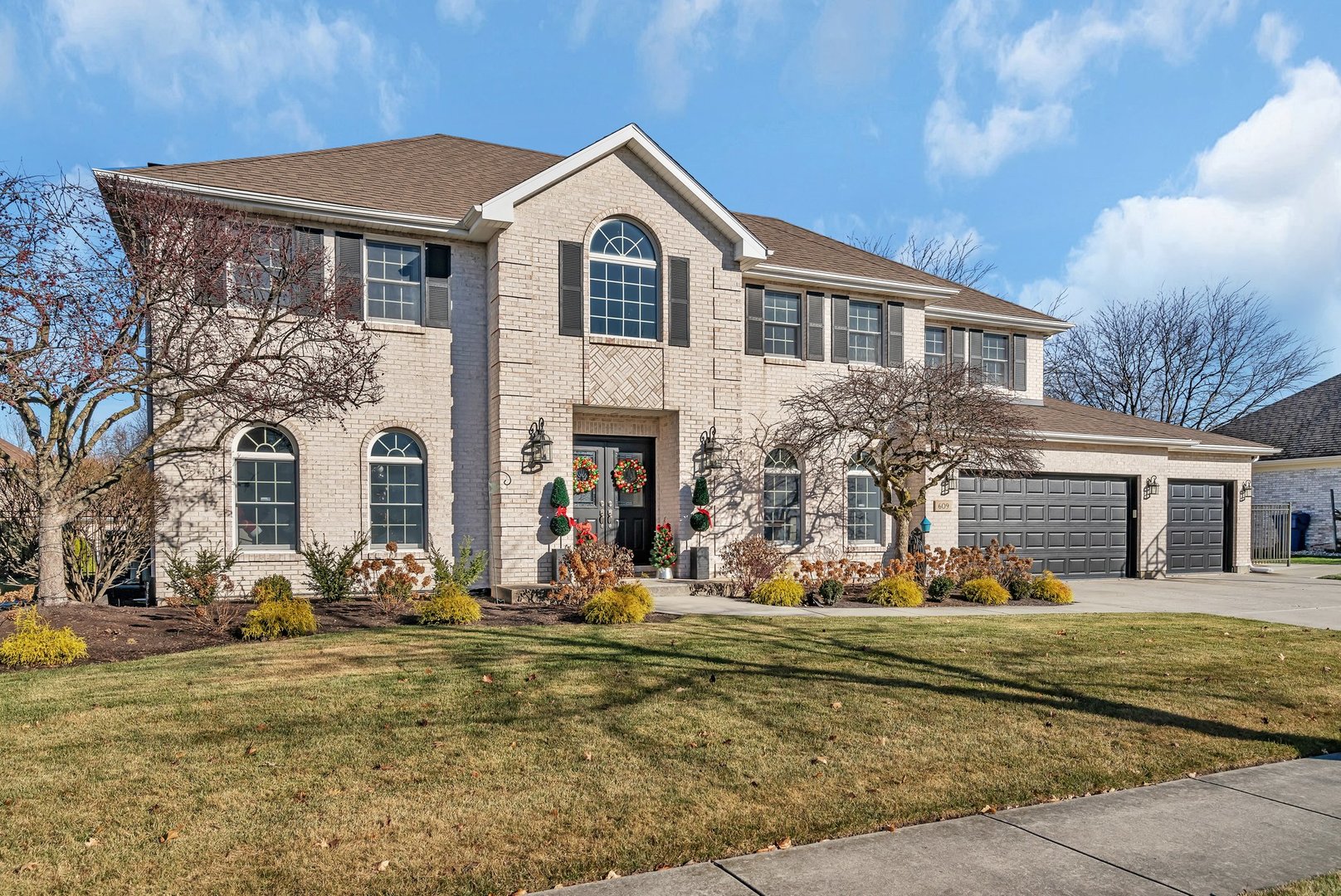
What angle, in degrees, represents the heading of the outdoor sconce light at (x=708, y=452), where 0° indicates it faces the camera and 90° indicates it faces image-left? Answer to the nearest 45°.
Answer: approximately 315°

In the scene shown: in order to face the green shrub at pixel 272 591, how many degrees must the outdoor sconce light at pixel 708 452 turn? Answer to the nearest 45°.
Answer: approximately 90° to its right

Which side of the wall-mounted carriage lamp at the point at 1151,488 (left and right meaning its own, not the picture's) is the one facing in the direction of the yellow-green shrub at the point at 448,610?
right

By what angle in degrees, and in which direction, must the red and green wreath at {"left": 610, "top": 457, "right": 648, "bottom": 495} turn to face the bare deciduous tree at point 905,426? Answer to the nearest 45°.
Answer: approximately 90° to its left

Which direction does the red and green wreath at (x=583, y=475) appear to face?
toward the camera

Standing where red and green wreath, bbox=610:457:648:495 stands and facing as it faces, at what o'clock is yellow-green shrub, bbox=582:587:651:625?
The yellow-green shrub is roughly at 12 o'clock from the red and green wreath.

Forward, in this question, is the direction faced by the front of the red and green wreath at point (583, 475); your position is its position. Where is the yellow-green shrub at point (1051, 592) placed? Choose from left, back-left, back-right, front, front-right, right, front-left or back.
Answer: left

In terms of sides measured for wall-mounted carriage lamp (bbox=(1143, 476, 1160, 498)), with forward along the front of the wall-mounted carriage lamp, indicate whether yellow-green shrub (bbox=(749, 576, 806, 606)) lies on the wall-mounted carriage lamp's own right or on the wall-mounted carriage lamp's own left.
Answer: on the wall-mounted carriage lamp's own right

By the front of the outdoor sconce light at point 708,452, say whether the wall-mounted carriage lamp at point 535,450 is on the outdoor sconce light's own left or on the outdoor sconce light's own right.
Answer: on the outdoor sconce light's own right

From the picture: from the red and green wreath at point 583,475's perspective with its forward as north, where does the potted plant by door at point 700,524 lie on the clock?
The potted plant by door is roughly at 9 o'clock from the red and green wreath.

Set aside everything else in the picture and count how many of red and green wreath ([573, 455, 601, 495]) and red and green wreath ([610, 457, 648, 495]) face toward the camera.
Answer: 2

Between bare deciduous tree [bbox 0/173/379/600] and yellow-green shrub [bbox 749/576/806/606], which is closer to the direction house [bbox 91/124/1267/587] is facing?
the yellow-green shrub

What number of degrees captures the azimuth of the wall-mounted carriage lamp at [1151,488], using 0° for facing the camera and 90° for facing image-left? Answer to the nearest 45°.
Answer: approximately 315°

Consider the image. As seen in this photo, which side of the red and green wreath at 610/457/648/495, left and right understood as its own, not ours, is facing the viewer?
front

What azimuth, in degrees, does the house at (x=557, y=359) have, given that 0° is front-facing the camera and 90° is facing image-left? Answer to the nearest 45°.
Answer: approximately 315°

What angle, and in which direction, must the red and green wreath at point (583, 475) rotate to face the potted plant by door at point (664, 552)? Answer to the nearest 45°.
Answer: approximately 90° to its left
